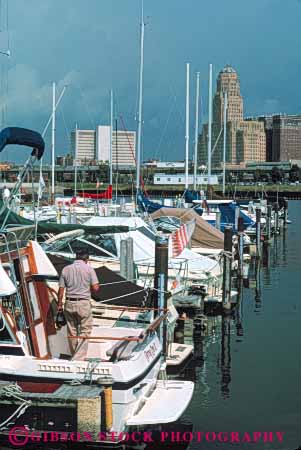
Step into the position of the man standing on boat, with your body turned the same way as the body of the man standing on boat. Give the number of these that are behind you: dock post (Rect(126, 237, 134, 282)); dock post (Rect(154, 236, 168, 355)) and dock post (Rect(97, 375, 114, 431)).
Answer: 1

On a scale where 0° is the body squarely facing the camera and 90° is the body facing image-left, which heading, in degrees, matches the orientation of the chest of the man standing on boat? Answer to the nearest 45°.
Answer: approximately 180°

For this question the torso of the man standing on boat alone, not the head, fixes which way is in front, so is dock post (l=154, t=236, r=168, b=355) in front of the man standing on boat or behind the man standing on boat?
in front

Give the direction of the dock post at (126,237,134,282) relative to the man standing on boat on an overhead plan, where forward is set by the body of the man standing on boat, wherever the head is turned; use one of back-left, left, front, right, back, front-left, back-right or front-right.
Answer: front

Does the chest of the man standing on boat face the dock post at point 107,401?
no

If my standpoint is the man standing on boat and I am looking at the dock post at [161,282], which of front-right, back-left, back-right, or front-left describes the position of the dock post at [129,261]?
front-left

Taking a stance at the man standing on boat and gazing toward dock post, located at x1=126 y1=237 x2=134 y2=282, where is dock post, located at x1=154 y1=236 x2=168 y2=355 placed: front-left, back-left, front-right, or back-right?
front-right
